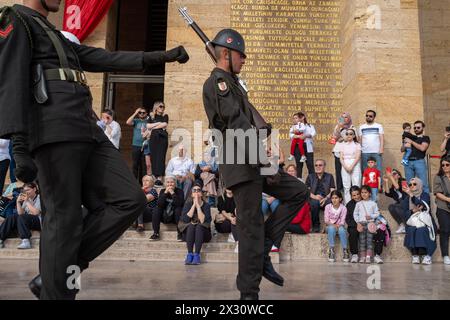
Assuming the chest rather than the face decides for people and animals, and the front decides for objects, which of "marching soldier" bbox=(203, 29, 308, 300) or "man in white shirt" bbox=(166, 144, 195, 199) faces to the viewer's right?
the marching soldier

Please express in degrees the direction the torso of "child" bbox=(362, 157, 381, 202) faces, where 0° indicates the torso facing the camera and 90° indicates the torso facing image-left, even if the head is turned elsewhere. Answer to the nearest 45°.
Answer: approximately 0°

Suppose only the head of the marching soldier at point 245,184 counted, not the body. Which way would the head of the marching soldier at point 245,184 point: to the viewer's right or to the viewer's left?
to the viewer's right

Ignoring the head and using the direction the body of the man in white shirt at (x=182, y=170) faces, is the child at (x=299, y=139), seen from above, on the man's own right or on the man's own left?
on the man's own left

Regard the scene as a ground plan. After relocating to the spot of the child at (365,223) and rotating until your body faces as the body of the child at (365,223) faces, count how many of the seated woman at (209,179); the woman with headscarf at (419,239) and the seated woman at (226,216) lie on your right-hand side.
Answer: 2

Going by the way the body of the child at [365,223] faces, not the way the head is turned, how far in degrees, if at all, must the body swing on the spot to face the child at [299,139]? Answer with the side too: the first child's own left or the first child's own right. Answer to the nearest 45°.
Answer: approximately 135° to the first child's own right

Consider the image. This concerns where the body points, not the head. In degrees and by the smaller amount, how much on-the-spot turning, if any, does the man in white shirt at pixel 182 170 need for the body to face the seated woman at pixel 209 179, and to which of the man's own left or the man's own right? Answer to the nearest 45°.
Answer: approximately 45° to the man's own left

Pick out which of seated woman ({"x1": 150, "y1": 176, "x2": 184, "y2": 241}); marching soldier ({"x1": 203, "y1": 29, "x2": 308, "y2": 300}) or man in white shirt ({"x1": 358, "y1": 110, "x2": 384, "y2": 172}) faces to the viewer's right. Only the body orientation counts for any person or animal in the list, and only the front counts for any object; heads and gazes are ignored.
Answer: the marching soldier
